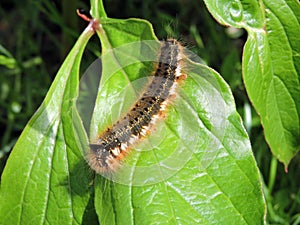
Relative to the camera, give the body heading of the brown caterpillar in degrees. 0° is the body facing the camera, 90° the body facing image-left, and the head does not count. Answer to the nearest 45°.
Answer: approximately 45°
